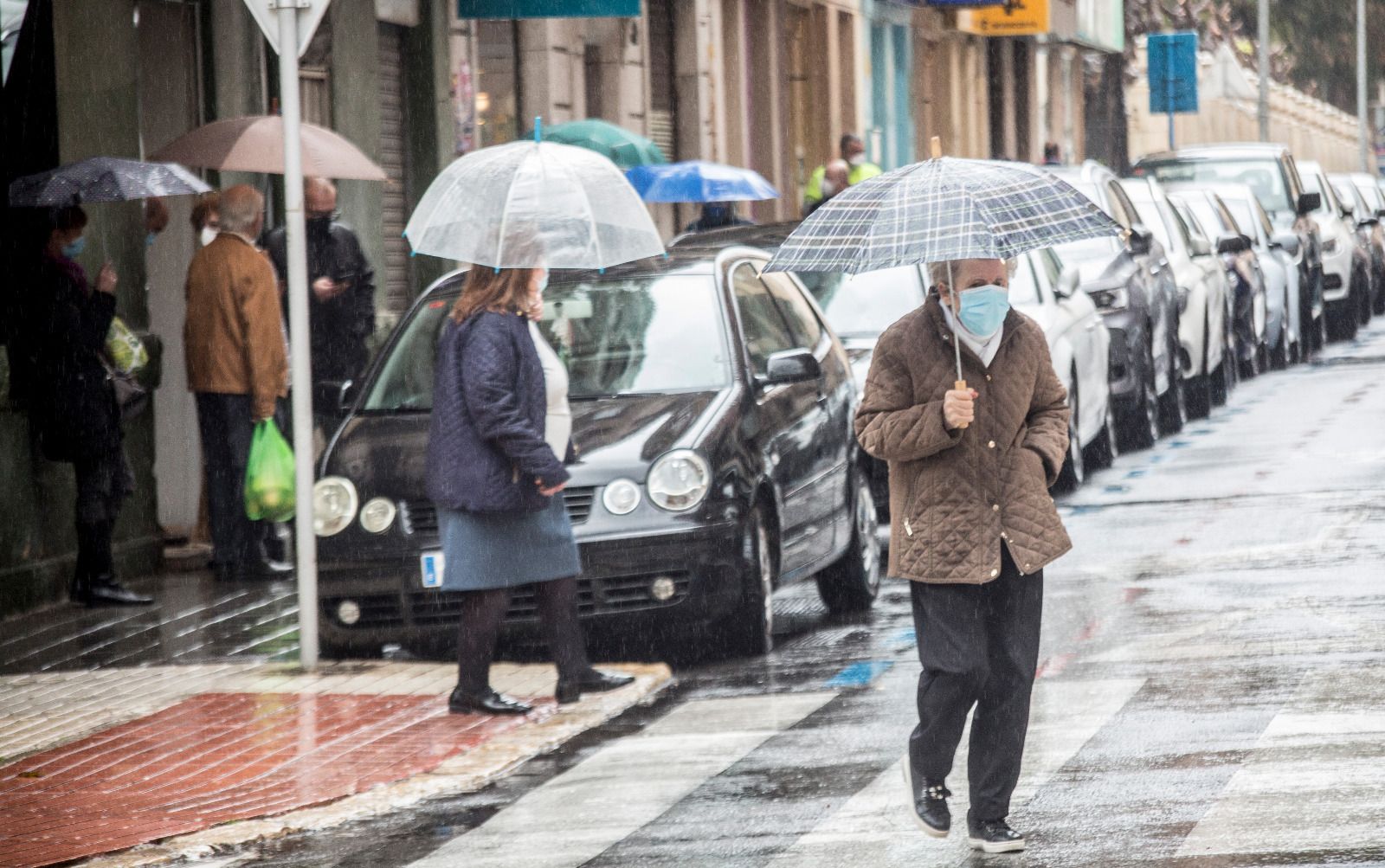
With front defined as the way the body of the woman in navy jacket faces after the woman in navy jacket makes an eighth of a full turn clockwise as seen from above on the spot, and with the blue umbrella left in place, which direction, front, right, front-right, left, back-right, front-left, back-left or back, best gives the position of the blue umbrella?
back-left

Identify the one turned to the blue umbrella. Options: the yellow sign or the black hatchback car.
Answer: the yellow sign

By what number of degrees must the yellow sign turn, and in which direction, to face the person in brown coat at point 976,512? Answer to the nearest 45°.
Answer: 0° — it already faces them

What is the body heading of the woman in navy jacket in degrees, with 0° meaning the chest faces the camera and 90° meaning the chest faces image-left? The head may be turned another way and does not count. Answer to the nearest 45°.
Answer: approximately 270°

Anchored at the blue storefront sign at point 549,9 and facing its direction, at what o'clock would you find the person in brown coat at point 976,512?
The person in brown coat is roughly at 12 o'clock from the blue storefront sign.

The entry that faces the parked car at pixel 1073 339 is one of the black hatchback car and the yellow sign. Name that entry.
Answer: the yellow sign

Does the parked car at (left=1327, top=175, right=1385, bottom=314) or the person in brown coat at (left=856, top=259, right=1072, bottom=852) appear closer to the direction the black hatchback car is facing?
the person in brown coat

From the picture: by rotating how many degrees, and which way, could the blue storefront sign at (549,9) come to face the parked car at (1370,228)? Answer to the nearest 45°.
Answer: approximately 135° to its left

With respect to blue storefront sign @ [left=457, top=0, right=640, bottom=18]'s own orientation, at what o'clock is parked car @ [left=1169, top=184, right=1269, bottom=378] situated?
The parked car is roughly at 8 o'clock from the blue storefront sign.

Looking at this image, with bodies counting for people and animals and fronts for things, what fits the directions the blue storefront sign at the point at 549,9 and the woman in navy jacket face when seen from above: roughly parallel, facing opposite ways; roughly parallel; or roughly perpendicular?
roughly perpendicular

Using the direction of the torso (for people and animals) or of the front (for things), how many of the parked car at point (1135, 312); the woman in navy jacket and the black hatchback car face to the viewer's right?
1

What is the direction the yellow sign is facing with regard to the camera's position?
facing the viewer

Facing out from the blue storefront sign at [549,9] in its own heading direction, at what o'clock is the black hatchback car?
The black hatchback car is roughly at 12 o'clock from the blue storefront sign.

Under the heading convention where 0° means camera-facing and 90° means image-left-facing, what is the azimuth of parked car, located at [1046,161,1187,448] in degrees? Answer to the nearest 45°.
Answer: approximately 45°

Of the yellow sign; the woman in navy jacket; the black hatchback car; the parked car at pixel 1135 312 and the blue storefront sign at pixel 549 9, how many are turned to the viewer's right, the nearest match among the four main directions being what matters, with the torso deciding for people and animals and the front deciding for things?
1

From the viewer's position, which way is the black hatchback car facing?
facing the viewer and to the left of the viewer

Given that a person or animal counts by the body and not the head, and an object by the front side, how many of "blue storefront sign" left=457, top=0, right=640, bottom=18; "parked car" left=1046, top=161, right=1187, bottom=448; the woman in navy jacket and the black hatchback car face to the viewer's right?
1

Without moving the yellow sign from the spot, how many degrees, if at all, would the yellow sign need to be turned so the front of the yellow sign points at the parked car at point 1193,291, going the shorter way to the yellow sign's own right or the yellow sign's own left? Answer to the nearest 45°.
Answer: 0° — it already faces it
